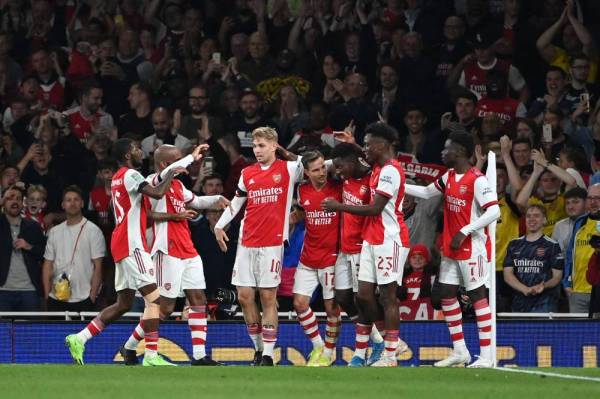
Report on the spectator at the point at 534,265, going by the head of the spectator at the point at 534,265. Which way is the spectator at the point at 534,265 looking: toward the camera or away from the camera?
toward the camera

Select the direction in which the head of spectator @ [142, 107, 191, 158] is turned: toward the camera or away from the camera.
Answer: toward the camera

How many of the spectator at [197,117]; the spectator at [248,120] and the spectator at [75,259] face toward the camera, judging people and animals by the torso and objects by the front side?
3

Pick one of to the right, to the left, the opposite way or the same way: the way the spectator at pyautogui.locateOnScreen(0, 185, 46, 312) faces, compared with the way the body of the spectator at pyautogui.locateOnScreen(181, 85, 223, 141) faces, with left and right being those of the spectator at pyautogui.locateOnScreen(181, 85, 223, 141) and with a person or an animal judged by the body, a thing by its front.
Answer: the same way

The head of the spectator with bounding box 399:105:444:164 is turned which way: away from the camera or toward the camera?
toward the camera

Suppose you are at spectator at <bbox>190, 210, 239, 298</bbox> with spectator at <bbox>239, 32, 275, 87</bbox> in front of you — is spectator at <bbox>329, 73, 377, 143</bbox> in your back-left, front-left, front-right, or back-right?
front-right

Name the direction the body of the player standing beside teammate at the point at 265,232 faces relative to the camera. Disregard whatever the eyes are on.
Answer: toward the camera

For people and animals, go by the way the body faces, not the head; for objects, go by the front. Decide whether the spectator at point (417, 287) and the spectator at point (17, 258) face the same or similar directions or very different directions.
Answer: same or similar directions

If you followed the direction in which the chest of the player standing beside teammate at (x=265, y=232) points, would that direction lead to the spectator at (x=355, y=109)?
no

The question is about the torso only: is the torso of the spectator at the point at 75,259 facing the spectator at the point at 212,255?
no

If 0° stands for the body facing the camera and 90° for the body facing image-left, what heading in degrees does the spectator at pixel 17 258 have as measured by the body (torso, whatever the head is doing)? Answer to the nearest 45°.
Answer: approximately 0°

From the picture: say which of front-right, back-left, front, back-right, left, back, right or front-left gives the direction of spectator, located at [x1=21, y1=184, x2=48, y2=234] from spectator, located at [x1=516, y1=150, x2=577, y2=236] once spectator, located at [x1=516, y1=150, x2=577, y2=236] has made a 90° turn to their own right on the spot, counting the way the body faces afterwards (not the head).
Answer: front

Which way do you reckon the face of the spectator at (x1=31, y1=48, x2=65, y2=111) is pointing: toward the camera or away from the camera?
toward the camera

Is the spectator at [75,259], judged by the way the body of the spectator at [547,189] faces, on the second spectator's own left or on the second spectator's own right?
on the second spectator's own right

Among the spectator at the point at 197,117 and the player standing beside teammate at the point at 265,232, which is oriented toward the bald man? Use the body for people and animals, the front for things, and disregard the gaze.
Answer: the spectator

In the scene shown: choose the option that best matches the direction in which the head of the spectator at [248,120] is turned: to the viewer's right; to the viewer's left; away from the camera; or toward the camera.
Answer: toward the camera

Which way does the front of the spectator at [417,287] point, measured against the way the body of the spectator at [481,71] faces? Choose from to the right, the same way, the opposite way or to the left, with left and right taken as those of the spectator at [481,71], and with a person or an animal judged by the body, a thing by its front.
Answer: the same way
